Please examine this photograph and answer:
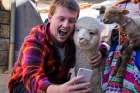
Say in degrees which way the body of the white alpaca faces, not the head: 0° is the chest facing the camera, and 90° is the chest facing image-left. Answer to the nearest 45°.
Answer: approximately 45°

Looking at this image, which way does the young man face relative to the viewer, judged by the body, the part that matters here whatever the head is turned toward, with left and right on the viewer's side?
facing the viewer and to the right of the viewer

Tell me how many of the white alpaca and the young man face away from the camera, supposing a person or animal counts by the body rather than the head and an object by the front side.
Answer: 0
